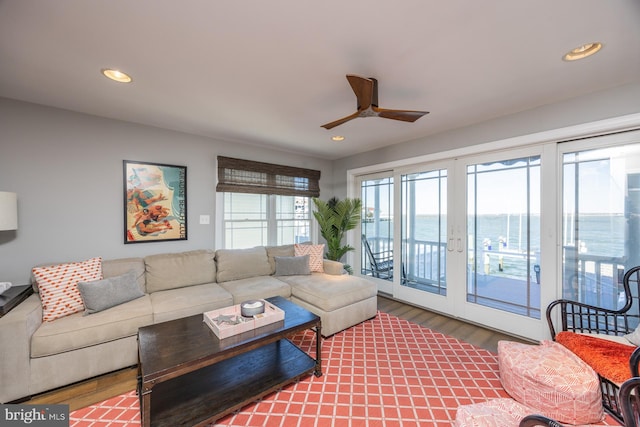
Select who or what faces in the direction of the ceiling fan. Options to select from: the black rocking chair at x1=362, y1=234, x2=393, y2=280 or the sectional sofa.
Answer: the sectional sofa

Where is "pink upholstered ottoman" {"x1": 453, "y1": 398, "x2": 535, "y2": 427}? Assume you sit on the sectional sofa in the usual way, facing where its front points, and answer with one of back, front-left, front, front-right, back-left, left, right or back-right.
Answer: front

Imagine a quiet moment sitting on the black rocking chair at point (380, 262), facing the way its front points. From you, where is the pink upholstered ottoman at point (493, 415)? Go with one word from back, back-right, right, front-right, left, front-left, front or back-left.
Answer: right

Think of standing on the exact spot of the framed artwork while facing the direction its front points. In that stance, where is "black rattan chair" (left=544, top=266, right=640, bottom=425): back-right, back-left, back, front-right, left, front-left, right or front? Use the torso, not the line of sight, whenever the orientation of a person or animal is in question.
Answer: front

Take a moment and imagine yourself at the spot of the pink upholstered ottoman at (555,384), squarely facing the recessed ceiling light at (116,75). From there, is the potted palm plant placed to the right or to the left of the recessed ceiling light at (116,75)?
right

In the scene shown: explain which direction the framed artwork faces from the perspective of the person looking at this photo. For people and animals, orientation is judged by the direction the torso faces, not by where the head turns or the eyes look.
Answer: facing the viewer and to the right of the viewer

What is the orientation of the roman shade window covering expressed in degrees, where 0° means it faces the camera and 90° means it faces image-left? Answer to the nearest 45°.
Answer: approximately 315°

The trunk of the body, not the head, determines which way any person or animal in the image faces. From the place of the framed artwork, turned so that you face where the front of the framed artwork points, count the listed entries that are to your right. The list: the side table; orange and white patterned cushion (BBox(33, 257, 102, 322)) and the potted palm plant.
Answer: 2

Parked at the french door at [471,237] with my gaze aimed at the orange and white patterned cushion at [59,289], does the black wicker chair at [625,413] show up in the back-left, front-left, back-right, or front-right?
front-left

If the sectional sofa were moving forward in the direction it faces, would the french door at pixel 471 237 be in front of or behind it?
in front

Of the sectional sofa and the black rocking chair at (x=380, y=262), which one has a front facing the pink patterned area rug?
the sectional sofa

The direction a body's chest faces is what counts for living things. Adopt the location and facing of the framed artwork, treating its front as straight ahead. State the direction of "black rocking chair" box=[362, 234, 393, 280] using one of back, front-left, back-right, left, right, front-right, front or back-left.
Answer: front-left

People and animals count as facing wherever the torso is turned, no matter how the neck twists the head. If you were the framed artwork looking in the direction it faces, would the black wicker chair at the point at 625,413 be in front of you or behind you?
in front
